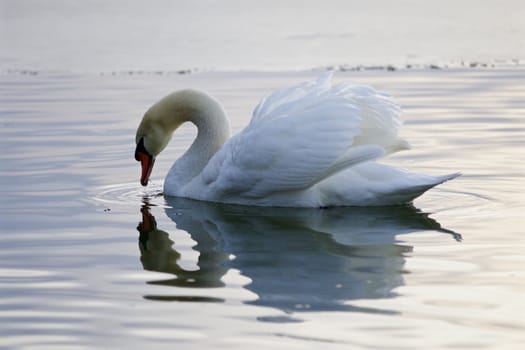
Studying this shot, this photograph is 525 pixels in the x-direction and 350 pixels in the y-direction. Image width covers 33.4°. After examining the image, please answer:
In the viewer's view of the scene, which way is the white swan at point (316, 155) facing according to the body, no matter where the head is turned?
to the viewer's left
